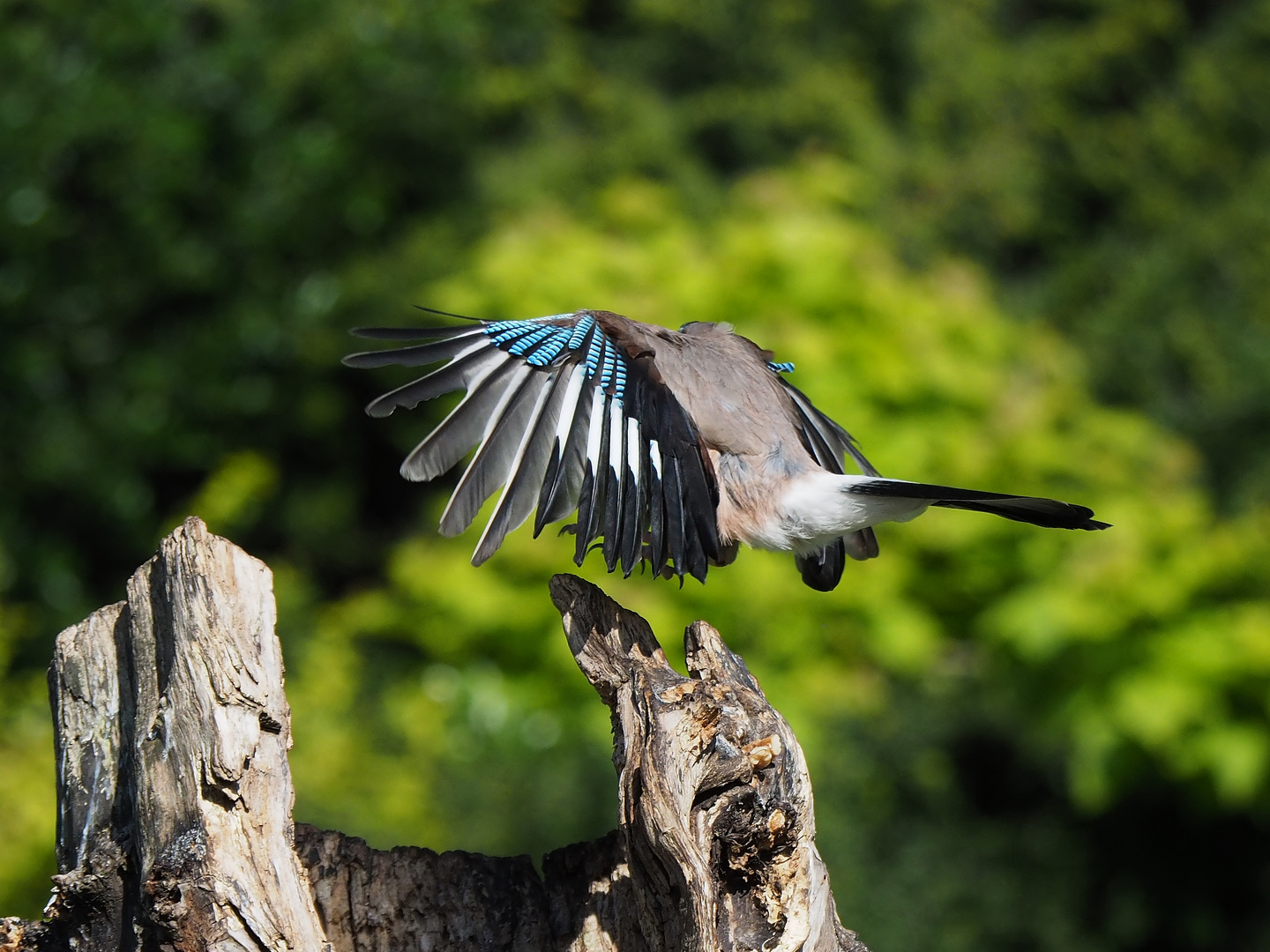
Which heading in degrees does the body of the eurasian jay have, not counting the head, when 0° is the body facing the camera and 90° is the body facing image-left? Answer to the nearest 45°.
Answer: approximately 135°
